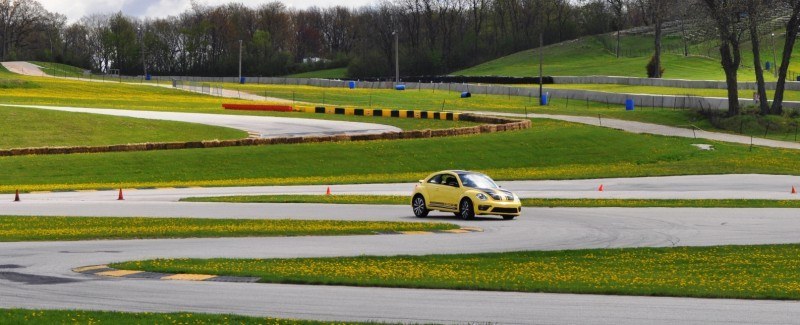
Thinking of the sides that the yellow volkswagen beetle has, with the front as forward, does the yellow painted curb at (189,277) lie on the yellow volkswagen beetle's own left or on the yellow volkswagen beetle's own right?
on the yellow volkswagen beetle's own right

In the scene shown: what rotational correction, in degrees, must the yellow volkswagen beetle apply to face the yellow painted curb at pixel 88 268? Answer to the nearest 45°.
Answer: approximately 90° to its right

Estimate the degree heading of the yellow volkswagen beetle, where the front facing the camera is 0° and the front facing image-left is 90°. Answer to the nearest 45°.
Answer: approximately 315°
